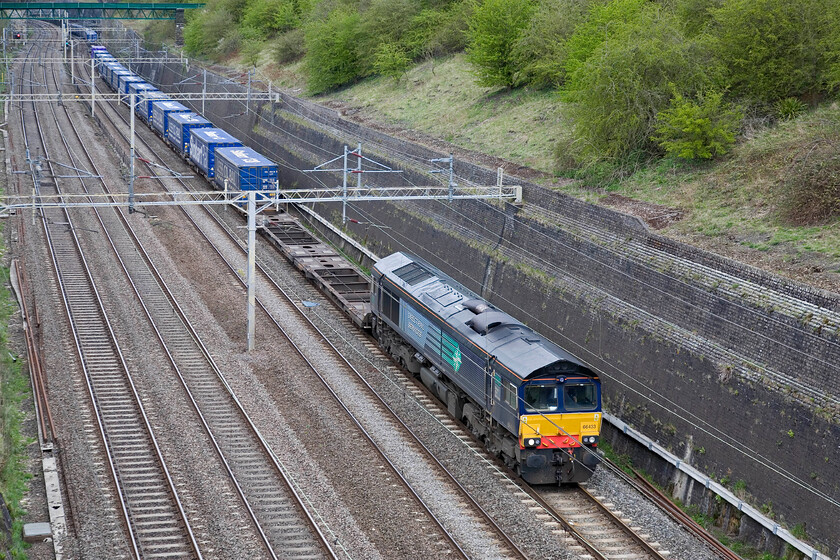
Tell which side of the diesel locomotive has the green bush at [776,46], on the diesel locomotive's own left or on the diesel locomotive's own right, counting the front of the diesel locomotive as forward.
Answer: on the diesel locomotive's own left

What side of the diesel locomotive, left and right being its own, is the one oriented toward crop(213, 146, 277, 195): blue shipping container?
back

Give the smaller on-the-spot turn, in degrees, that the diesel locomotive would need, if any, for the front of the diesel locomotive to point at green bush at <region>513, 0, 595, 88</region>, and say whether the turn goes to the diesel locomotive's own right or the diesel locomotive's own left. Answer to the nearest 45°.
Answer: approximately 135° to the diesel locomotive's own left

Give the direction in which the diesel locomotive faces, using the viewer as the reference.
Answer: facing the viewer and to the right of the viewer

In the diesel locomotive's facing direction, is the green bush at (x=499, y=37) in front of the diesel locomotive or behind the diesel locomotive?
behind

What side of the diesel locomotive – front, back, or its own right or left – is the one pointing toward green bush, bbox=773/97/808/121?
left

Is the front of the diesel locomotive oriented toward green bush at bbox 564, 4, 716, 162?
no

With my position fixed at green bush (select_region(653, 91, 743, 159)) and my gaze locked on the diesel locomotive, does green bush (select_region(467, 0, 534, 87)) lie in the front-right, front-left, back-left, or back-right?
back-right
